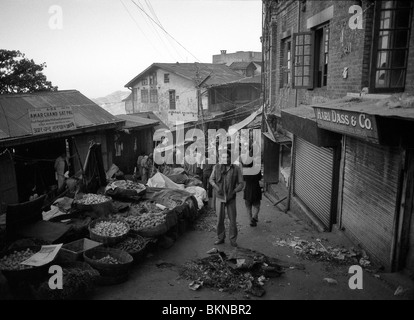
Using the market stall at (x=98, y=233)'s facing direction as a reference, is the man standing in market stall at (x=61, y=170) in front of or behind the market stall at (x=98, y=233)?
behind

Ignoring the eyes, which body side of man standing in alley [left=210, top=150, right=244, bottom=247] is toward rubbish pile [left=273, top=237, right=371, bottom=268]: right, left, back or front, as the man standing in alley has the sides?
left

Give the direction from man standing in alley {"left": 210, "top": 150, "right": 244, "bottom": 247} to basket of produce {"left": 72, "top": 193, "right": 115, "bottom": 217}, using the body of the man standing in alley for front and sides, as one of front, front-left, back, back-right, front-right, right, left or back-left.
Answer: right

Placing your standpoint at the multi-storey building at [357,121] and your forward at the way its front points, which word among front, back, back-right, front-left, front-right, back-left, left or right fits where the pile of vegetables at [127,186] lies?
front-right

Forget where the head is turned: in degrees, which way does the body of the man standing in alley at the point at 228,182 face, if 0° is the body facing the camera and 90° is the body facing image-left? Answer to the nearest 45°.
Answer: approximately 0°

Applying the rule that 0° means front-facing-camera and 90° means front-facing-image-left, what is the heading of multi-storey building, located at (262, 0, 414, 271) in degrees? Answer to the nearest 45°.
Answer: approximately 45°

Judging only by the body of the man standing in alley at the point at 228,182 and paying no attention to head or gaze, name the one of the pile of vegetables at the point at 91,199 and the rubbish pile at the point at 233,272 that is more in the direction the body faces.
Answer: the rubbish pile

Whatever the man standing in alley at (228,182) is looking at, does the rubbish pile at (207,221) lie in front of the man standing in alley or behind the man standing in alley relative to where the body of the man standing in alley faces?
behind

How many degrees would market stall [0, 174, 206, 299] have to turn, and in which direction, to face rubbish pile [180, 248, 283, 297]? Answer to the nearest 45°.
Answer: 0° — it already faces it

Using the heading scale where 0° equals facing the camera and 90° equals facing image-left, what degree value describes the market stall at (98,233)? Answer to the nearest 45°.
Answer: approximately 315°

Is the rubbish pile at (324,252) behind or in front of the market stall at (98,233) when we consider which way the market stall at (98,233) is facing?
in front

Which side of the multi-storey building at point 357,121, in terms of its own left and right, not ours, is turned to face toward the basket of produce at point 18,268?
front

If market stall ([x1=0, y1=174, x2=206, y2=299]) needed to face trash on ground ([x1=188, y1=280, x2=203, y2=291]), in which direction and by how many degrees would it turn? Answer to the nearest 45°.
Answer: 0° — it already faces it

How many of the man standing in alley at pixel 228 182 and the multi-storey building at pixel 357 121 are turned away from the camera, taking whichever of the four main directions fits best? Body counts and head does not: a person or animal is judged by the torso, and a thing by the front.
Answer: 0
